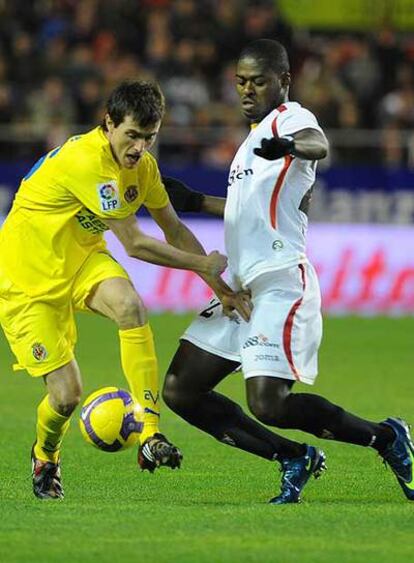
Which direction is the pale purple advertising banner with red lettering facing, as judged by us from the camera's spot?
facing the viewer

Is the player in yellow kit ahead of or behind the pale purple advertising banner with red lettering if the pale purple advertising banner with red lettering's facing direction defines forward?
ahead

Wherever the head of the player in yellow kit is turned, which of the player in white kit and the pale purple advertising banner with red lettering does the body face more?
the player in white kit

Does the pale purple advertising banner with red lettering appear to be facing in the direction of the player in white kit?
yes

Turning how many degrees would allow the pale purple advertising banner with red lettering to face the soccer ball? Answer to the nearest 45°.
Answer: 0° — it already faces it

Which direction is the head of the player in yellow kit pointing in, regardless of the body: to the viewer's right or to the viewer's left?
to the viewer's right

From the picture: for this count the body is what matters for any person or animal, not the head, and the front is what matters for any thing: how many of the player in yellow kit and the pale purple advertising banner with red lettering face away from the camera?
0

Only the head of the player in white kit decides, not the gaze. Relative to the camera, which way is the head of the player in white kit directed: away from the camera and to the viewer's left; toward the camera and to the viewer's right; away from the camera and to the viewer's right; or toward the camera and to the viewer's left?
toward the camera and to the viewer's left

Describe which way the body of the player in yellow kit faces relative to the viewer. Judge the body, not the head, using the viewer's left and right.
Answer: facing the viewer and to the right of the viewer
